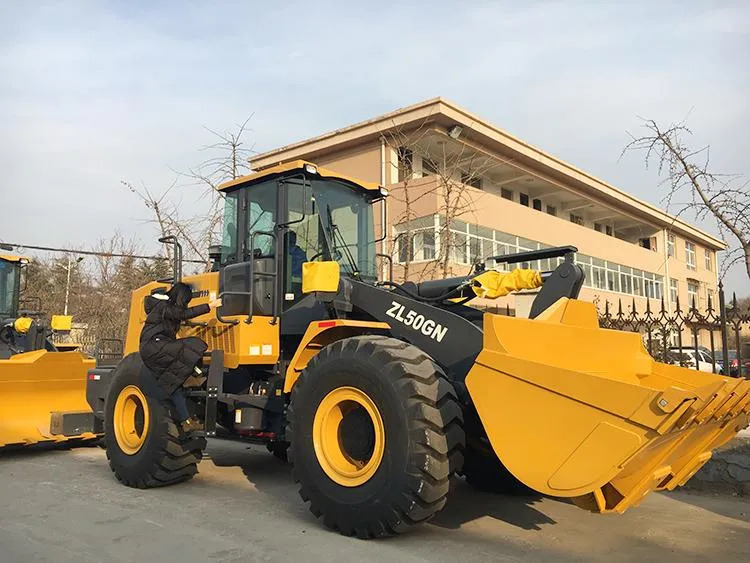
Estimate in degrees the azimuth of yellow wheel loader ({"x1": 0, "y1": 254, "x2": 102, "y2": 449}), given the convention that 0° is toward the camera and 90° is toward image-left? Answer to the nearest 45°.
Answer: approximately 315°

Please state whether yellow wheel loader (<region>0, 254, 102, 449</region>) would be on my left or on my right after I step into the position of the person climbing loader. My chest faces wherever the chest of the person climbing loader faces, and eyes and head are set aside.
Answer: on my left

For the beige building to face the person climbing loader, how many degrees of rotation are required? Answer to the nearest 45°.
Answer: approximately 45° to its right

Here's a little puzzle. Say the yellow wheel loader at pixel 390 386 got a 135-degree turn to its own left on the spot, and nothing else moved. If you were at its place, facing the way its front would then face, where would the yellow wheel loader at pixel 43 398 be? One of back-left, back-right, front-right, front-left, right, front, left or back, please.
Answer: front-left

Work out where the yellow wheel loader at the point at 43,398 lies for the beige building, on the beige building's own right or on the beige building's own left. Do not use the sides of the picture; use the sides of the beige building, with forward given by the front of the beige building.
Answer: on the beige building's own right

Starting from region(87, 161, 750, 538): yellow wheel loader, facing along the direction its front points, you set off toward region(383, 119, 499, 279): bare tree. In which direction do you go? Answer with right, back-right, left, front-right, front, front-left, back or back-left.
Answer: back-left

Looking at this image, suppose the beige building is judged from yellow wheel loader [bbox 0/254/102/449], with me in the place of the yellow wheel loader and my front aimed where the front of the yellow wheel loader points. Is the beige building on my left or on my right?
on my left

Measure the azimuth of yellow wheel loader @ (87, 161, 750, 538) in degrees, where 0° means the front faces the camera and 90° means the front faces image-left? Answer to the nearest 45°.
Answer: approximately 315°

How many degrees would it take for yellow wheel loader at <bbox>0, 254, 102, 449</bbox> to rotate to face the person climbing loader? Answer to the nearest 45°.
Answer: approximately 45° to its right
